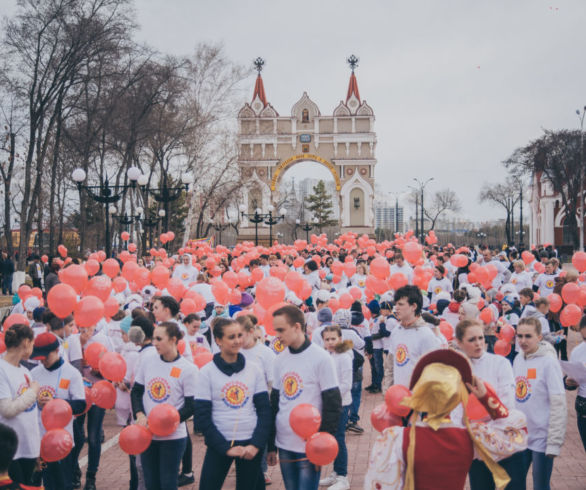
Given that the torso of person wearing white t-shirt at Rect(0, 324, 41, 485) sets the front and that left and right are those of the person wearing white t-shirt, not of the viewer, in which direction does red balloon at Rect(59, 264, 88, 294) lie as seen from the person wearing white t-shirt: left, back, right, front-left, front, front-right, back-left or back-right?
back-left

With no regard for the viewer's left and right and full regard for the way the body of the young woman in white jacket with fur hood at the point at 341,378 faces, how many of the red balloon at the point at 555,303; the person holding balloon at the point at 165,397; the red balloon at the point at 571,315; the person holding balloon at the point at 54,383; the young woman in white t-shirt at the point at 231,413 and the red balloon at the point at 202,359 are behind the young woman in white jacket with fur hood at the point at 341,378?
2

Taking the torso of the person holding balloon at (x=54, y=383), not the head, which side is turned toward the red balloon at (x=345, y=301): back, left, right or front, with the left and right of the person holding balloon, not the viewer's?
back

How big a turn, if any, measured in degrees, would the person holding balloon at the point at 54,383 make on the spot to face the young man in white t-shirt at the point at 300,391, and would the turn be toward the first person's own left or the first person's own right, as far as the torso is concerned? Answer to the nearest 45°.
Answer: approximately 90° to the first person's own left

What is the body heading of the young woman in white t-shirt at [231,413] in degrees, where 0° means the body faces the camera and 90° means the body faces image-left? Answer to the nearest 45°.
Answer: approximately 0°

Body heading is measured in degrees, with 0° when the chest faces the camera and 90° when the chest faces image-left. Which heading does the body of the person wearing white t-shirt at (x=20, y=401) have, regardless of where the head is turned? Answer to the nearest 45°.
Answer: approximately 315°
